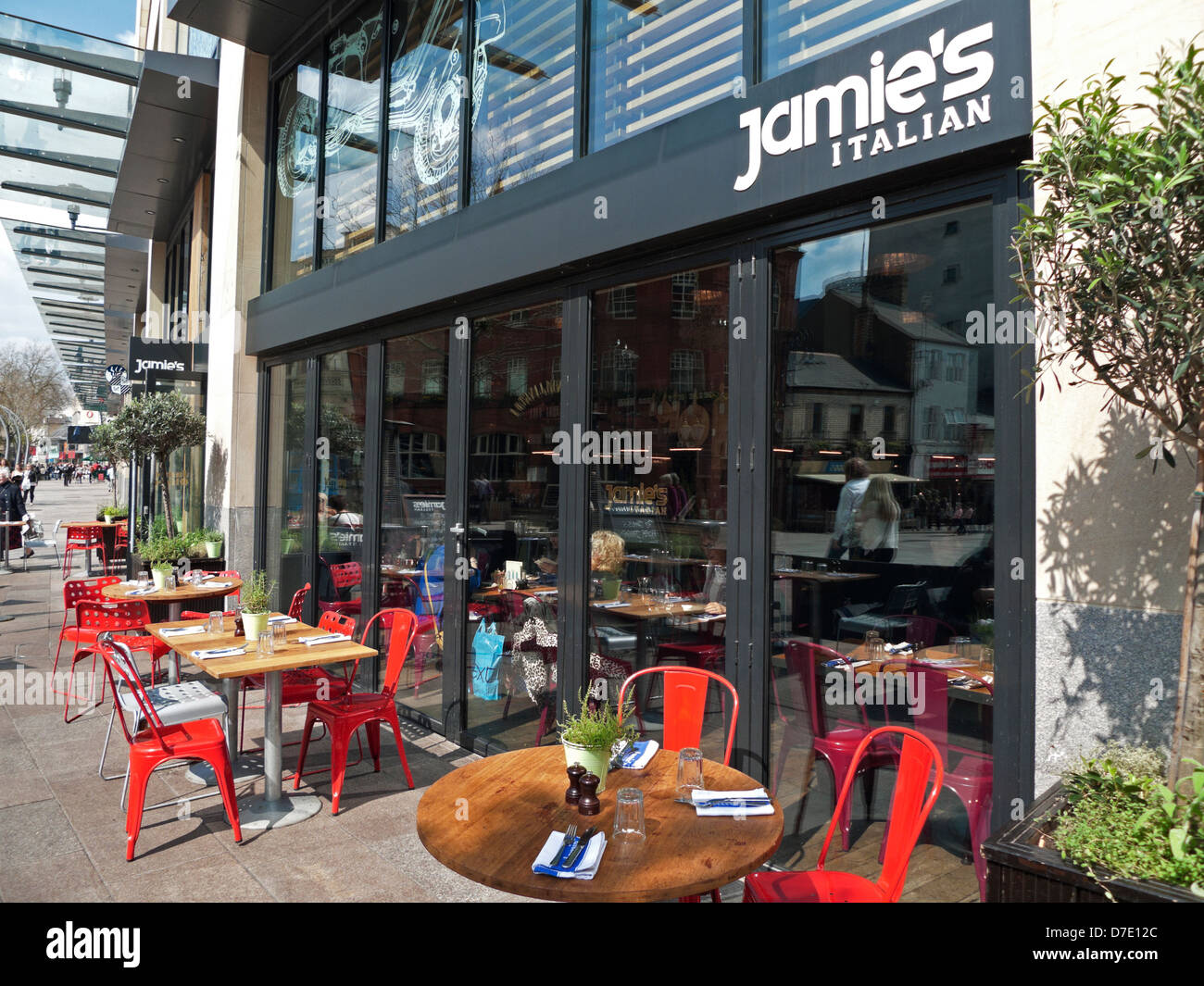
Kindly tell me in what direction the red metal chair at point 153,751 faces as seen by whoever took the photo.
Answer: facing to the right of the viewer

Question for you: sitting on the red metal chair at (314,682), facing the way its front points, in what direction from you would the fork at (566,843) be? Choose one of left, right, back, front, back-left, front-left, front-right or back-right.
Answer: front-left

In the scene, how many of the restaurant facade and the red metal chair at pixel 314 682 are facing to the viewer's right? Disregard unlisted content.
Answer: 0

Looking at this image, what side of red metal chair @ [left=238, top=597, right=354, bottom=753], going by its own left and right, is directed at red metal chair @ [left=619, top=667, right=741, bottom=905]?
left

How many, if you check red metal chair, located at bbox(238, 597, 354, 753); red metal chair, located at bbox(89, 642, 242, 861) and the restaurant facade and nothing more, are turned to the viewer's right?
1

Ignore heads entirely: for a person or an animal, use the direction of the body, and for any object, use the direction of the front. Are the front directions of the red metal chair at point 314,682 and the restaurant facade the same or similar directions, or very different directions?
same or similar directions

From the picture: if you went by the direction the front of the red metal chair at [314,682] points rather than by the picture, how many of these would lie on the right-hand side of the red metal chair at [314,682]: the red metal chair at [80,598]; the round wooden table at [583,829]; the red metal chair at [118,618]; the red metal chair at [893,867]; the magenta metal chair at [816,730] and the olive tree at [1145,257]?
2

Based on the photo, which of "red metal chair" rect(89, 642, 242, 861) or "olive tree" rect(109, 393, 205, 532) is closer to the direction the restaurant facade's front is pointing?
the red metal chair

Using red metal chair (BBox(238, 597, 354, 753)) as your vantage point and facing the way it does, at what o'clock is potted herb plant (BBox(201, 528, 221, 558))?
The potted herb plant is roughly at 4 o'clock from the red metal chair.

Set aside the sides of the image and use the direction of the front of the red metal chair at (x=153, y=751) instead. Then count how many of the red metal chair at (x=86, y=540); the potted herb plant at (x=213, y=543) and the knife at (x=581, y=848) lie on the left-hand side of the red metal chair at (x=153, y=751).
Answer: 2
